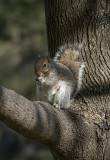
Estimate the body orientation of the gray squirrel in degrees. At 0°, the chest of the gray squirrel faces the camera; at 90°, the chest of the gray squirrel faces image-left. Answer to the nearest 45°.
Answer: approximately 45°
